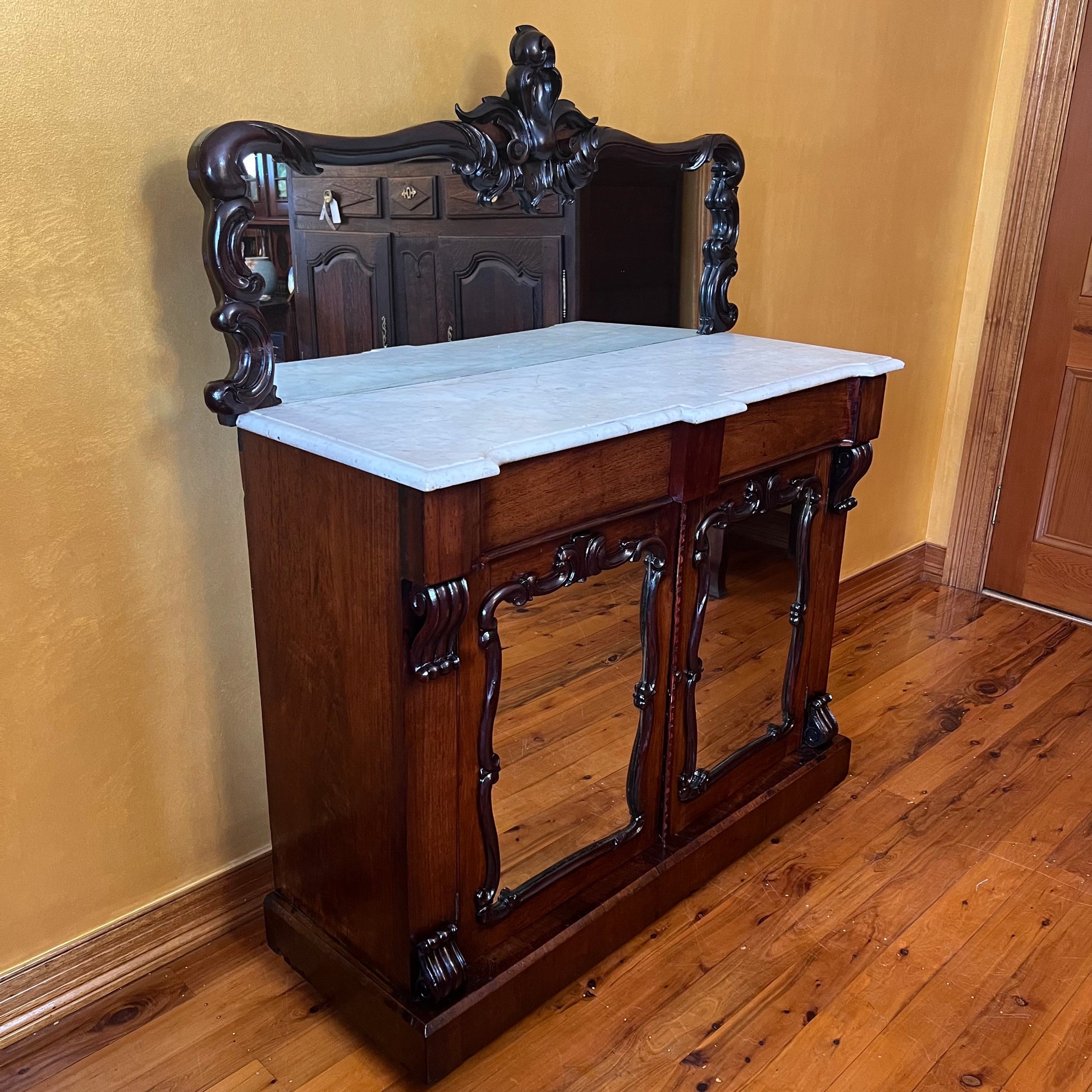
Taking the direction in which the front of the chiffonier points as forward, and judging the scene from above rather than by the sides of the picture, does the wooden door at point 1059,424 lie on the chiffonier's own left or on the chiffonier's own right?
on the chiffonier's own left

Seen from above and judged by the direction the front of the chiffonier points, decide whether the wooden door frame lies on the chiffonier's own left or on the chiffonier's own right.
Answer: on the chiffonier's own left
